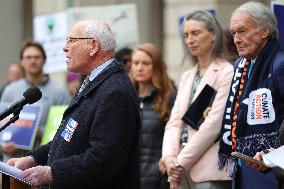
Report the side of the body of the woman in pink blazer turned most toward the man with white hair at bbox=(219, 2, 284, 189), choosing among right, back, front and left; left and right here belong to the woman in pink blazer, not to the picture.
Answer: left

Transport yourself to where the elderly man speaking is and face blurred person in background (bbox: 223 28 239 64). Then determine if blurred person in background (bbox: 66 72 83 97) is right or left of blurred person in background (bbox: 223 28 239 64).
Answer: left

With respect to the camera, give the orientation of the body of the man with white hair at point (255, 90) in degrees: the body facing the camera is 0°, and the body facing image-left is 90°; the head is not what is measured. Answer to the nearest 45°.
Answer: approximately 45°

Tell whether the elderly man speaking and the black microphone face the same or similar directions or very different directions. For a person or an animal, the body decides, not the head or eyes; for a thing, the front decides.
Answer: very different directions

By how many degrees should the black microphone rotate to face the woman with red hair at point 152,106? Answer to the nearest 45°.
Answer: approximately 45° to its left

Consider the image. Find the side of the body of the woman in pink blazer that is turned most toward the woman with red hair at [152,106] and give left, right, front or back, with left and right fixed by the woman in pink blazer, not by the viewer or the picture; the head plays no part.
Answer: right

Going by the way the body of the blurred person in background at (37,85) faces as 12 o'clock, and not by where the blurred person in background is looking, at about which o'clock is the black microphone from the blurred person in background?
The black microphone is roughly at 12 o'clock from the blurred person in background.

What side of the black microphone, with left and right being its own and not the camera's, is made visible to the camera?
right

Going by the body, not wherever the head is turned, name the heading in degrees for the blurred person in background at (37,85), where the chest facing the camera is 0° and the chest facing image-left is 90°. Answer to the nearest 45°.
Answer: approximately 0°

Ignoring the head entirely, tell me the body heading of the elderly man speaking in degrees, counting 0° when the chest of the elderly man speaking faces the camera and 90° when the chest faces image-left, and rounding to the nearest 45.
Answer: approximately 90°

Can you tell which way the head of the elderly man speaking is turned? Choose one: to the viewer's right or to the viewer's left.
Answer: to the viewer's left
